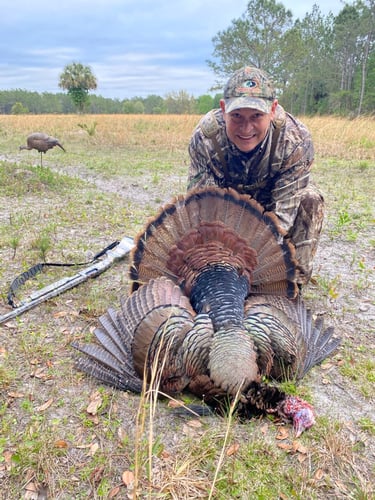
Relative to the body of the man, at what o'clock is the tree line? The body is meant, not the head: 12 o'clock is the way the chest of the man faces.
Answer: The tree line is roughly at 6 o'clock from the man.

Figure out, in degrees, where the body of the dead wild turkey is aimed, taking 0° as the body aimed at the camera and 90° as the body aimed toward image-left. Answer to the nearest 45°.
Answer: approximately 0°

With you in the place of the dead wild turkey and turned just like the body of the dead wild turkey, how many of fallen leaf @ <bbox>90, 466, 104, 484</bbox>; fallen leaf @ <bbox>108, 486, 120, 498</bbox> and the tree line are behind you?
1

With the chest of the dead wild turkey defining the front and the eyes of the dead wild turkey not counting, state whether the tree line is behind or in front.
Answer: behind

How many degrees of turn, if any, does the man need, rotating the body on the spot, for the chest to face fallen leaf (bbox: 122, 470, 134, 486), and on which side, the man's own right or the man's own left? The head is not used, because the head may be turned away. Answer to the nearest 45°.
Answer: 0° — they already face it

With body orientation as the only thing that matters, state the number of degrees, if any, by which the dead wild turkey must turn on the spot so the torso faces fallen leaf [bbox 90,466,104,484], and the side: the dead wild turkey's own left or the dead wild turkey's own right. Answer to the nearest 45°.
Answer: approximately 45° to the dead wild turkey's own right

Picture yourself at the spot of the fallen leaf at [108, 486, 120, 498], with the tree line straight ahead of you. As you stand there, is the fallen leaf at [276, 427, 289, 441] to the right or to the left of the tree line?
right

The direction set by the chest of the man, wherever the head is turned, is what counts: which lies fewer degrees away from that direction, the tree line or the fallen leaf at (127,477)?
the fallen leaf

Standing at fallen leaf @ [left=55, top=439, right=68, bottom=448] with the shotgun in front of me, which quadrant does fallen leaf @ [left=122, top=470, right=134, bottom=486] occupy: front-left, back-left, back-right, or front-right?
back-right

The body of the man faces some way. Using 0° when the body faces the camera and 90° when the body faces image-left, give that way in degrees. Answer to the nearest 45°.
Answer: approximately 0°

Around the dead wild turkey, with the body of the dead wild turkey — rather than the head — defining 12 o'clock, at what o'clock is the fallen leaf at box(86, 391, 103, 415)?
The fallen leaf is roughly at 2 o'clock from the dead wild turkey.

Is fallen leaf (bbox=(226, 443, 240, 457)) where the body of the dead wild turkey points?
yes
